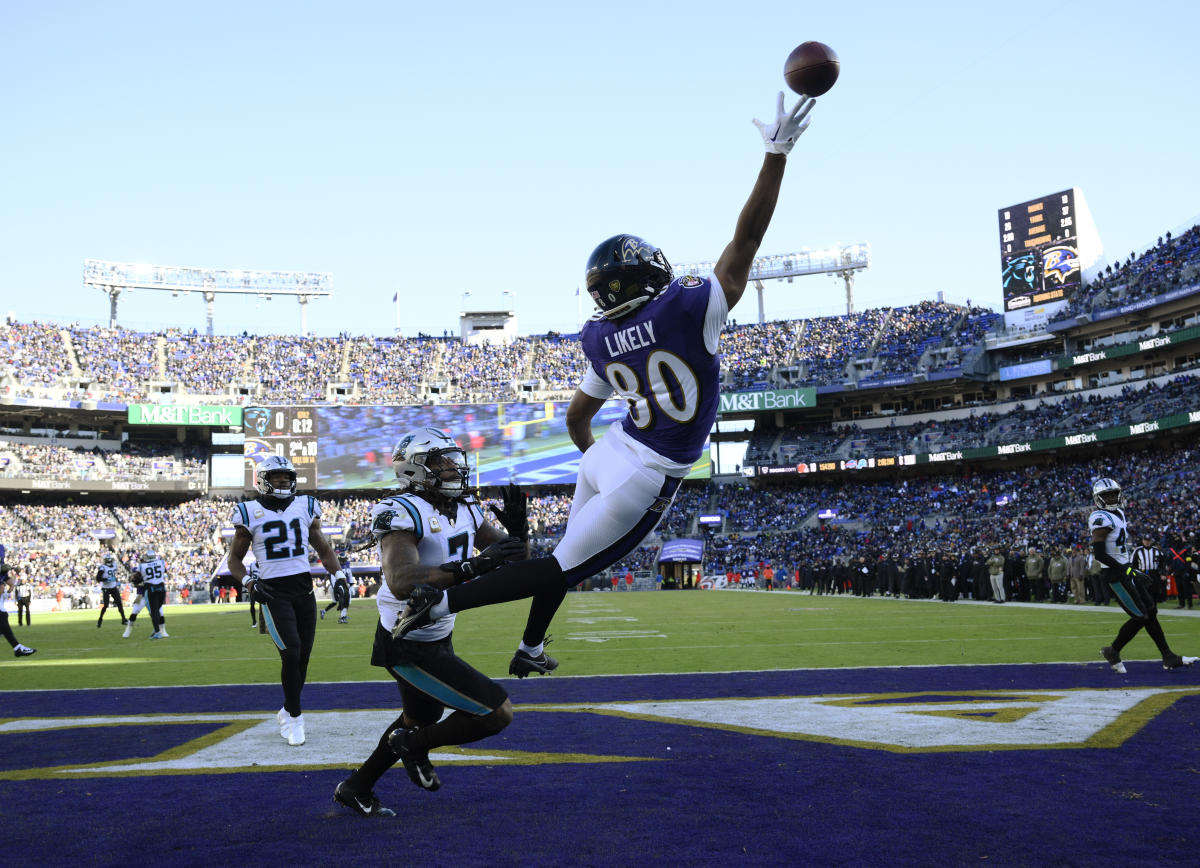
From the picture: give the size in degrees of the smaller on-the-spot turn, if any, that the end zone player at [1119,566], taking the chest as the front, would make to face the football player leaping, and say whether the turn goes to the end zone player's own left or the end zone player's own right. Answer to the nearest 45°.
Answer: approximately 45° to the end zone player's own right

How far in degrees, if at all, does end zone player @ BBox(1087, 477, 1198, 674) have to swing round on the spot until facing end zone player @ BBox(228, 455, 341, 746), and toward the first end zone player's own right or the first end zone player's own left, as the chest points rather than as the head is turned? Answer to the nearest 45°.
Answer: approximately 90° to the first end zone player's own right
